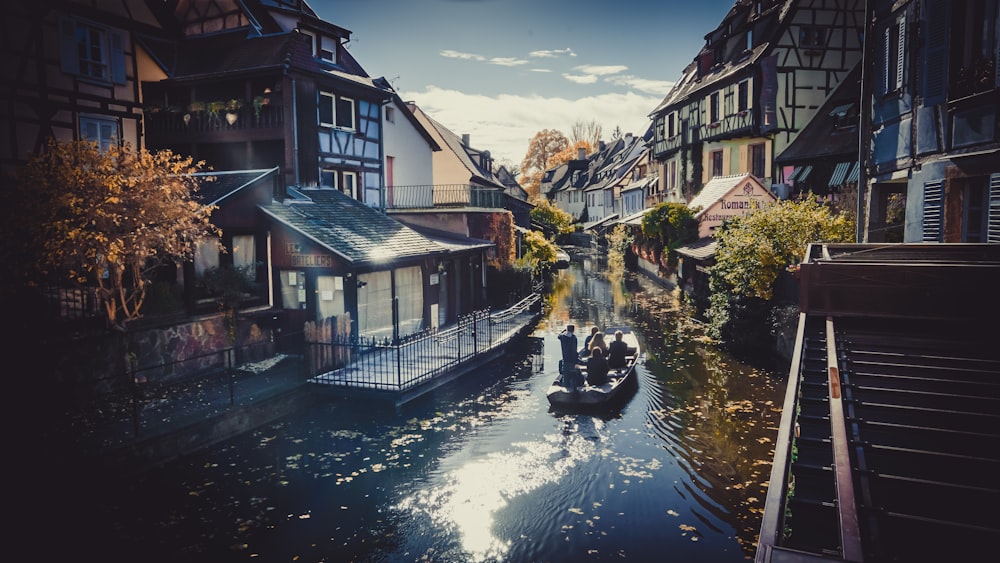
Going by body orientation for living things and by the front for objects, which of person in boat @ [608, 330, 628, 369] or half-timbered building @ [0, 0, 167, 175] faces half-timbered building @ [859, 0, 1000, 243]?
half-timbered building @ [0, 0, 167, 175]

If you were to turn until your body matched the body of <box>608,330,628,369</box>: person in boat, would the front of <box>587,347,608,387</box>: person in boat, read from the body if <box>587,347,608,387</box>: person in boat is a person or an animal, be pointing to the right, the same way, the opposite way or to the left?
the same way

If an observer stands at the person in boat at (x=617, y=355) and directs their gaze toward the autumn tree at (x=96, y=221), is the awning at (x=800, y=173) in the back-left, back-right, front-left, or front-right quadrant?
back-right

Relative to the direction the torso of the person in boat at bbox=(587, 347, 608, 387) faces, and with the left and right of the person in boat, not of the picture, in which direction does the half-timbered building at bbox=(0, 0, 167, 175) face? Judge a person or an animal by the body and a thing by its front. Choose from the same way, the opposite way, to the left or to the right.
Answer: to the right

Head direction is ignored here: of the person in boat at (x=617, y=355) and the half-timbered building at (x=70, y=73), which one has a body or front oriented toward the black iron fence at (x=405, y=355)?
the half-timbered building

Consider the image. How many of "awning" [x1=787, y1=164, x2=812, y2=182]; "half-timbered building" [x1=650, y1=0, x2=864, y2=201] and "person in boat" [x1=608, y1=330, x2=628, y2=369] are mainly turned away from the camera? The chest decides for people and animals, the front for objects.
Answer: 1

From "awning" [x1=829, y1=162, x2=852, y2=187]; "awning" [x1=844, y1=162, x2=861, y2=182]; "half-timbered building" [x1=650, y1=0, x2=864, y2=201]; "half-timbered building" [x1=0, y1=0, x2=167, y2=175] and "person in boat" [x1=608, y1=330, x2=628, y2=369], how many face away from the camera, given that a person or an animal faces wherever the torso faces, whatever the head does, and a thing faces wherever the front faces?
1

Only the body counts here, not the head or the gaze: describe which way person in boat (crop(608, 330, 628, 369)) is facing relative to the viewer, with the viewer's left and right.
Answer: facing away from the viewer

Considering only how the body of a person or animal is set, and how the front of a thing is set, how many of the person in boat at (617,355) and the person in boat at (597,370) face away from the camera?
2

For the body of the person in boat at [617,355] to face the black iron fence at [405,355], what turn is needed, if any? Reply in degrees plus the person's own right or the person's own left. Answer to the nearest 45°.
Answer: approximately 90° to the person's own left

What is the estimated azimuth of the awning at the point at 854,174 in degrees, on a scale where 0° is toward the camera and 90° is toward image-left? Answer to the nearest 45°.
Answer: approximately 45°

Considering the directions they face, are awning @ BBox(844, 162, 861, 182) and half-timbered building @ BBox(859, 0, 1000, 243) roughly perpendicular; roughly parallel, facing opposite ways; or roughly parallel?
roughly parallel

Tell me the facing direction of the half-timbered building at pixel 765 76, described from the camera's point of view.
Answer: facing the viewer and to the left of the viewer

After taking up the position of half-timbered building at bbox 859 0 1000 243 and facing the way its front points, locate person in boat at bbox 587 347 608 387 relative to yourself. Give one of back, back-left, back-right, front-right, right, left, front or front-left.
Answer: front-right

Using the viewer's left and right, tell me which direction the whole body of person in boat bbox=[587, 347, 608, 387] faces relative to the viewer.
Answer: facing away from the viewer

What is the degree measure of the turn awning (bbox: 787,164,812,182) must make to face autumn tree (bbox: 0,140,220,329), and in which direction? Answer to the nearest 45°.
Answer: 0° — it already faces it

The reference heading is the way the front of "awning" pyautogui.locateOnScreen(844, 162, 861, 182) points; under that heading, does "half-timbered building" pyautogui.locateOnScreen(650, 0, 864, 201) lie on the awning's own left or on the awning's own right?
on the awning's own right

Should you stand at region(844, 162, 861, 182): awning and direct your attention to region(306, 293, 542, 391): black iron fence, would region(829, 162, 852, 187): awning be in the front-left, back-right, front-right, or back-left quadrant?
back-right
